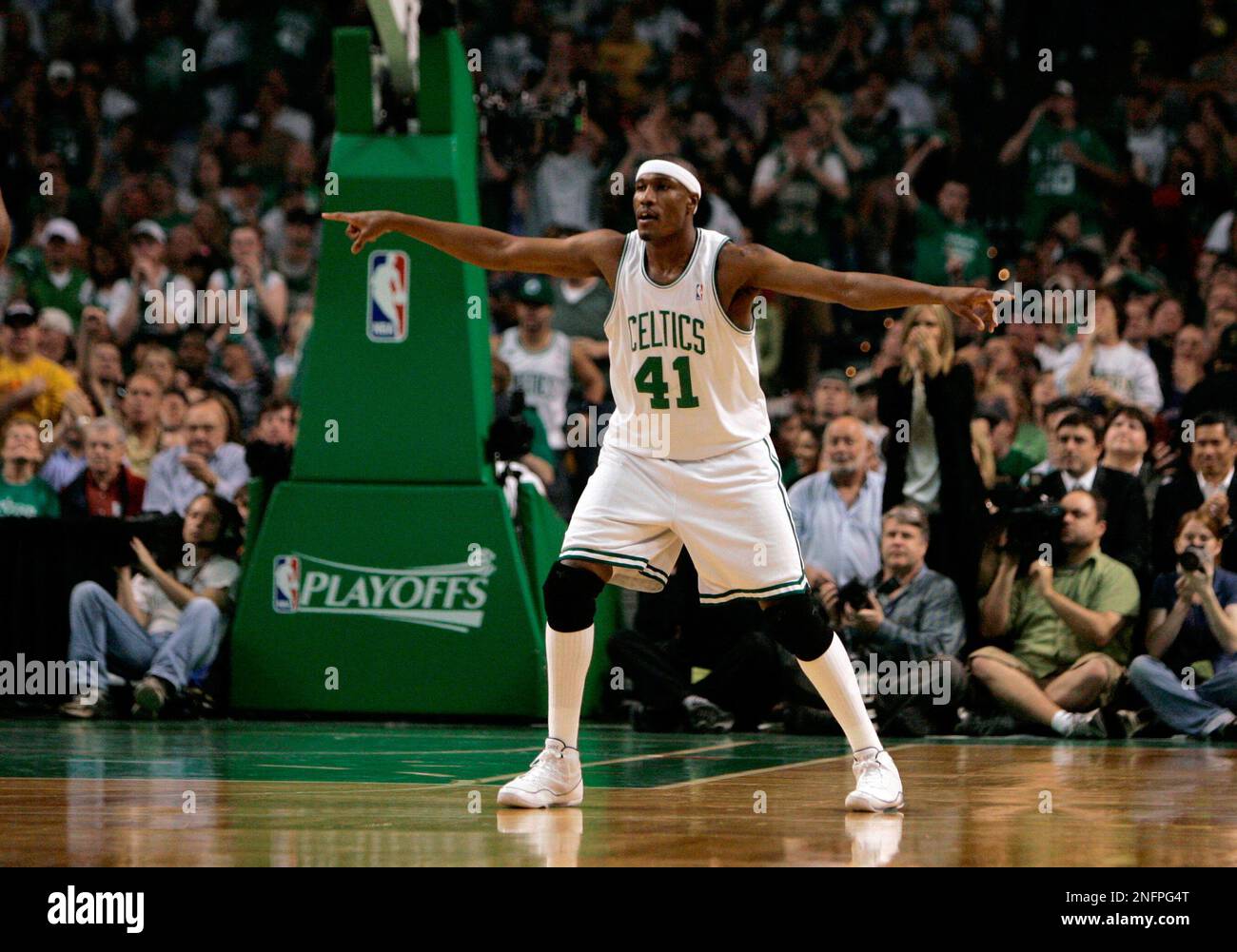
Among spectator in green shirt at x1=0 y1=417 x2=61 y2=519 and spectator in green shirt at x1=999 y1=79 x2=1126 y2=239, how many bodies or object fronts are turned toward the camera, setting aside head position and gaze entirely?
2

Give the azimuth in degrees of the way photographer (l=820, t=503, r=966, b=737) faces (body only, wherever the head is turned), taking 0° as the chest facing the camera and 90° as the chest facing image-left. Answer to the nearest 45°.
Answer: approximately 45°

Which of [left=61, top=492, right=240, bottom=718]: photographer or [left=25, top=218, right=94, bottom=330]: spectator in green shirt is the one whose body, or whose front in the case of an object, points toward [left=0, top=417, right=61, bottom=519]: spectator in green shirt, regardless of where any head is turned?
[left=25, top=218, right=94, bottom=330]: spectator in green shirt
